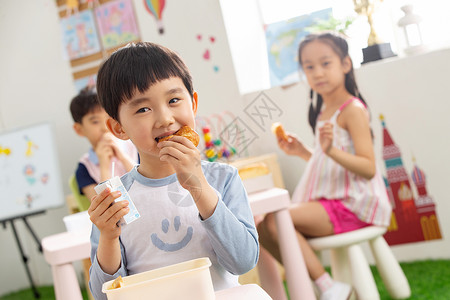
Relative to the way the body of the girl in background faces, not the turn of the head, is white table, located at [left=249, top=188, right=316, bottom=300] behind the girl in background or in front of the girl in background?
in front

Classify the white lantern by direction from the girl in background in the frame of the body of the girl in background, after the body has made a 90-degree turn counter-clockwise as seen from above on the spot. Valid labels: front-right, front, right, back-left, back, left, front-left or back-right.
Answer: left
